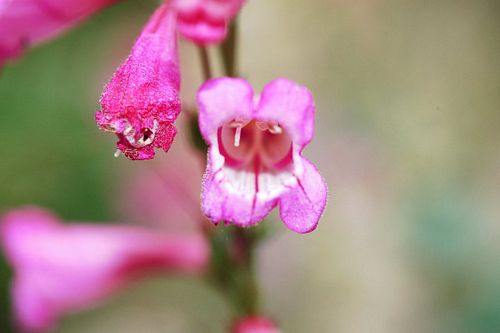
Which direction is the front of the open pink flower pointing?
toward the camera
